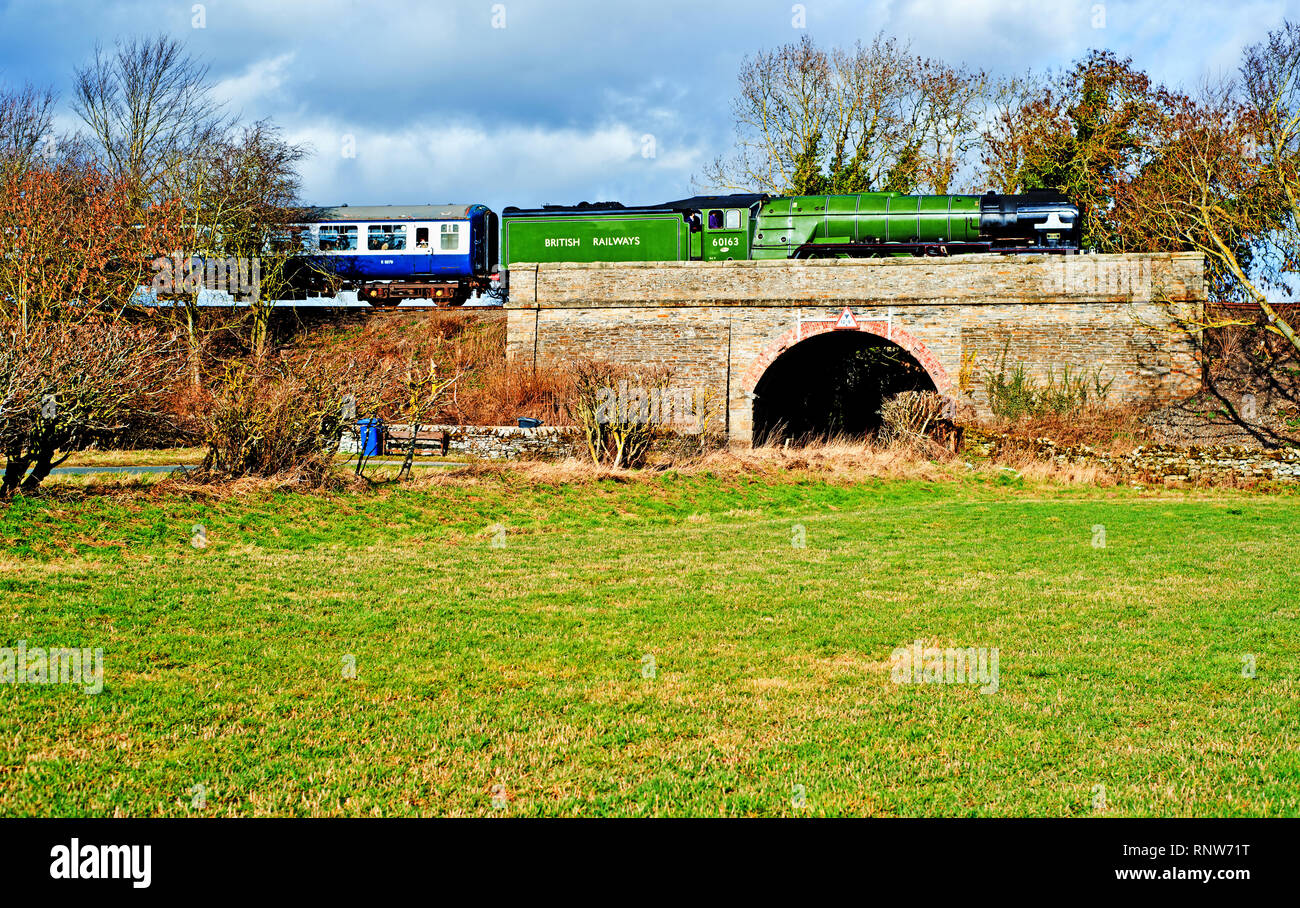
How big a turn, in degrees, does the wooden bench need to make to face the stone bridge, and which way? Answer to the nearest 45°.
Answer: approximately 90° to its left

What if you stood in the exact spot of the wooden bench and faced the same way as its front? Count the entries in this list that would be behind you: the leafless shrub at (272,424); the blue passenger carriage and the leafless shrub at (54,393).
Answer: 1

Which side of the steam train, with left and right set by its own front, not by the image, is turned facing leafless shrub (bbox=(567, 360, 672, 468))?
right

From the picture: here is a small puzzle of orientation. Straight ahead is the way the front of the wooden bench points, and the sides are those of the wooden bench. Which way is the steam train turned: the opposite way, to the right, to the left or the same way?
to the left

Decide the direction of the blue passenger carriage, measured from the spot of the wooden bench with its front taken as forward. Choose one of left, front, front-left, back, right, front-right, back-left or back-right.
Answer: back

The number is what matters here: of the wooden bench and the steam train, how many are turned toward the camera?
1

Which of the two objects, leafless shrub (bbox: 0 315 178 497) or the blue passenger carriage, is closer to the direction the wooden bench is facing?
the leafless shrub

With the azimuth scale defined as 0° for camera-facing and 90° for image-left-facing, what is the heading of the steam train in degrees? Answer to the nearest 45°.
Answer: approximately 270°

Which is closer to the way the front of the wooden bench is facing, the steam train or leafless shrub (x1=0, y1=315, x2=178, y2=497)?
the leafless shrub

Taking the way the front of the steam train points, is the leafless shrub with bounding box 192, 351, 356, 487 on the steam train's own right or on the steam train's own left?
on the steam train's own right

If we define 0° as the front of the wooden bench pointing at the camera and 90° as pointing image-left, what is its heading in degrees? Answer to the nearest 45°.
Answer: approximately 0°

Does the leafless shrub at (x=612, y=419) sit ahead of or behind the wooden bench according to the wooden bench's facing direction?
ahead
